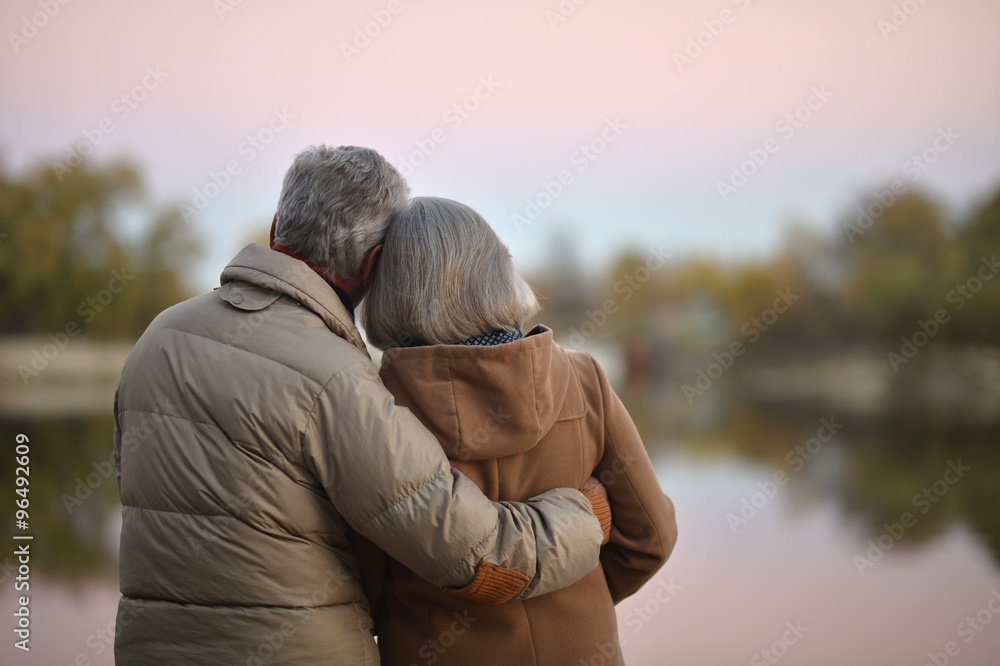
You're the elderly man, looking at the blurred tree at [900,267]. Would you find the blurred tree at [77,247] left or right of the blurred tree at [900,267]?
left

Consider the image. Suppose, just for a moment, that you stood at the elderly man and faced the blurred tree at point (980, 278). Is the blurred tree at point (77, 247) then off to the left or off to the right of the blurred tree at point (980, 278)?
left

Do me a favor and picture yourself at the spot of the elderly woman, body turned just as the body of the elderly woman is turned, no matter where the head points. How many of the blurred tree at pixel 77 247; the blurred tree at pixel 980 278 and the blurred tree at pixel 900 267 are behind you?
0

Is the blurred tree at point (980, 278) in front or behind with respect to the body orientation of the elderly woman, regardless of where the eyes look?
in front

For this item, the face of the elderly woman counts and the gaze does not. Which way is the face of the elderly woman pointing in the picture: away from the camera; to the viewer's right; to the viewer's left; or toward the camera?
away from the camera

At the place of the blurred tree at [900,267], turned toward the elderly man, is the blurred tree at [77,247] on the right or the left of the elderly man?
right

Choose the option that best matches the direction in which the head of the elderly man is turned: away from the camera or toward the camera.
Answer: away from the camera

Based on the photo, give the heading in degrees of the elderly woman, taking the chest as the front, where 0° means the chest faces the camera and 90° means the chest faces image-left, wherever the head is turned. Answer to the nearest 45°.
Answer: approximately 180°

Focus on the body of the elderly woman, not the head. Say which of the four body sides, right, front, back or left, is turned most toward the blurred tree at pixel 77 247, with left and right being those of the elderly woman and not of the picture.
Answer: front
